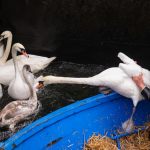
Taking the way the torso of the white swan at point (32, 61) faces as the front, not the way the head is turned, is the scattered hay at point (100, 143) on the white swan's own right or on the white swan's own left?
on the white swan's own left

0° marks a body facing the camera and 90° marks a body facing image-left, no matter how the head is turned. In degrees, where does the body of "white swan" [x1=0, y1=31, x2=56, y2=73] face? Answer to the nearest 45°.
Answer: approximately 90°

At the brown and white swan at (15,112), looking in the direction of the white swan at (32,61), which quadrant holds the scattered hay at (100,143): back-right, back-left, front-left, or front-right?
back-right

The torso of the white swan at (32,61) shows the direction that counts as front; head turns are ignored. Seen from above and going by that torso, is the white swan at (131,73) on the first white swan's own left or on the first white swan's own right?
on the first white swan's own left

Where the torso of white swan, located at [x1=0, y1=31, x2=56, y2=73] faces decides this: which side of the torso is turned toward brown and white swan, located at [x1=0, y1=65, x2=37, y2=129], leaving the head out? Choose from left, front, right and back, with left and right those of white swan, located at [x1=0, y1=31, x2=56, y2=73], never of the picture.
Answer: left
